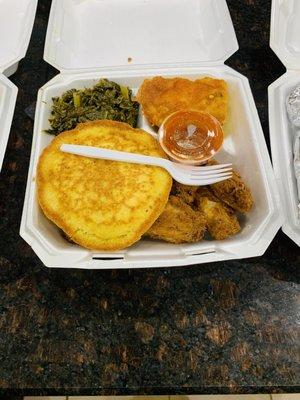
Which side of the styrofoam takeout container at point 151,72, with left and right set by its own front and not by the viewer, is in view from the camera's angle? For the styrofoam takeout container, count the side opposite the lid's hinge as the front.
front

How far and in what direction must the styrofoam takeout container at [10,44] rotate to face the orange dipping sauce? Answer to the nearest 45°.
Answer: approximately 45° to its left

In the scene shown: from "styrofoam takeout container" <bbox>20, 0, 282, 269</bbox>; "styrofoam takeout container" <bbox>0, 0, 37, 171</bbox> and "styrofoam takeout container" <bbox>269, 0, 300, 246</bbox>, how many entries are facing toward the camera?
3

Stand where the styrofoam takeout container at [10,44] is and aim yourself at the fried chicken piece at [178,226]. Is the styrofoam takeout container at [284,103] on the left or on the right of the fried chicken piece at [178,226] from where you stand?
left

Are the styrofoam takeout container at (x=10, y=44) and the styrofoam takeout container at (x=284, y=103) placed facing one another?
no

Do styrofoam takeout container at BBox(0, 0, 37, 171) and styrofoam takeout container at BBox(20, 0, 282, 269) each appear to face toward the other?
no

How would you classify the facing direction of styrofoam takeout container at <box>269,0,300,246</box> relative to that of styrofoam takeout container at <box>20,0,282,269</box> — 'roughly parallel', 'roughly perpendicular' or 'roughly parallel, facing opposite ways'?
roughly parallel

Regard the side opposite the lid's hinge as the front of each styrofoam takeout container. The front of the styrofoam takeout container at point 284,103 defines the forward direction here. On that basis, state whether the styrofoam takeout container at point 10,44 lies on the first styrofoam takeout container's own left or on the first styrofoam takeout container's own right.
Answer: on the first styrofoam takeout container's own right

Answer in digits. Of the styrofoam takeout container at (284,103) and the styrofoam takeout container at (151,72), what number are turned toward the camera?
2

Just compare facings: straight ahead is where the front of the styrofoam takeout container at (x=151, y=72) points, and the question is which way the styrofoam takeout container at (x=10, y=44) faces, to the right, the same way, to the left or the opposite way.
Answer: the same way

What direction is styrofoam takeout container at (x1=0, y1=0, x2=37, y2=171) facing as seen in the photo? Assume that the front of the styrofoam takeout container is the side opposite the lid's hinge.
toward the camera
